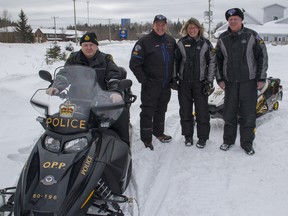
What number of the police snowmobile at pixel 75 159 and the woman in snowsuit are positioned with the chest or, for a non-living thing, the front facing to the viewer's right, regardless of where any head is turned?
0

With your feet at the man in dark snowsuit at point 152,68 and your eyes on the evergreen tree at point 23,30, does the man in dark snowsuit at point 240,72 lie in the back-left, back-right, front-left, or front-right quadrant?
back-right

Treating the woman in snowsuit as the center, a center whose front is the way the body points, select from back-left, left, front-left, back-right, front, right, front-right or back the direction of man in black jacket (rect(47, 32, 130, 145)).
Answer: front-right

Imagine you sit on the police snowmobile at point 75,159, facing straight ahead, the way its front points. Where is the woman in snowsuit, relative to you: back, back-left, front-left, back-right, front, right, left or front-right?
back

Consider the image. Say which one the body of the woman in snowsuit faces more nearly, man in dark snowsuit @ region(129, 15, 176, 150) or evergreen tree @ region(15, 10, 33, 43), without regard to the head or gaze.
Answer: the man in dark snowsuit

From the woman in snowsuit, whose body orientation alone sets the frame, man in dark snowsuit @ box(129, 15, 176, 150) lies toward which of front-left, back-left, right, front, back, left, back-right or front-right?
right

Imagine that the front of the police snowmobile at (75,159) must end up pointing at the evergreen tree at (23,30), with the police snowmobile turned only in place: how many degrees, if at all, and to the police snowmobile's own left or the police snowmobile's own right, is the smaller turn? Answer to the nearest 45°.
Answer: approximately 135° to the police snowmobile's own right

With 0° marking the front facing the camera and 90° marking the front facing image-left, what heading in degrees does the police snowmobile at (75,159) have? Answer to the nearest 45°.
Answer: approximately 45°

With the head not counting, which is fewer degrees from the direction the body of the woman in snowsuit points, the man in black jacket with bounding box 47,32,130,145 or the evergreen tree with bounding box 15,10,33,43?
the man in black jacket

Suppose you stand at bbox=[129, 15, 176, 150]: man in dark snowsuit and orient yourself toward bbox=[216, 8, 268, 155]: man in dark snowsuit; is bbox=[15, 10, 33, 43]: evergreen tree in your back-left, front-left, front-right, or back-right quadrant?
back-left

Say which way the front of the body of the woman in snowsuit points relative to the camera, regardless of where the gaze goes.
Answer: toward the camera

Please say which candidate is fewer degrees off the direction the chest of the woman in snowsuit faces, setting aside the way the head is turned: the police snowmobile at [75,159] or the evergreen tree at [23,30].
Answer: the police snowmobile

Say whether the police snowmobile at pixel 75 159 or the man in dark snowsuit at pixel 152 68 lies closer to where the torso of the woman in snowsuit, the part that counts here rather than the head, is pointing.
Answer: the police snowmobile

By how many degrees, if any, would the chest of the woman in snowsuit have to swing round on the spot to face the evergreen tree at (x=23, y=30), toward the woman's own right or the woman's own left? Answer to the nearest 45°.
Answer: approximately 135° to the woman's own right
